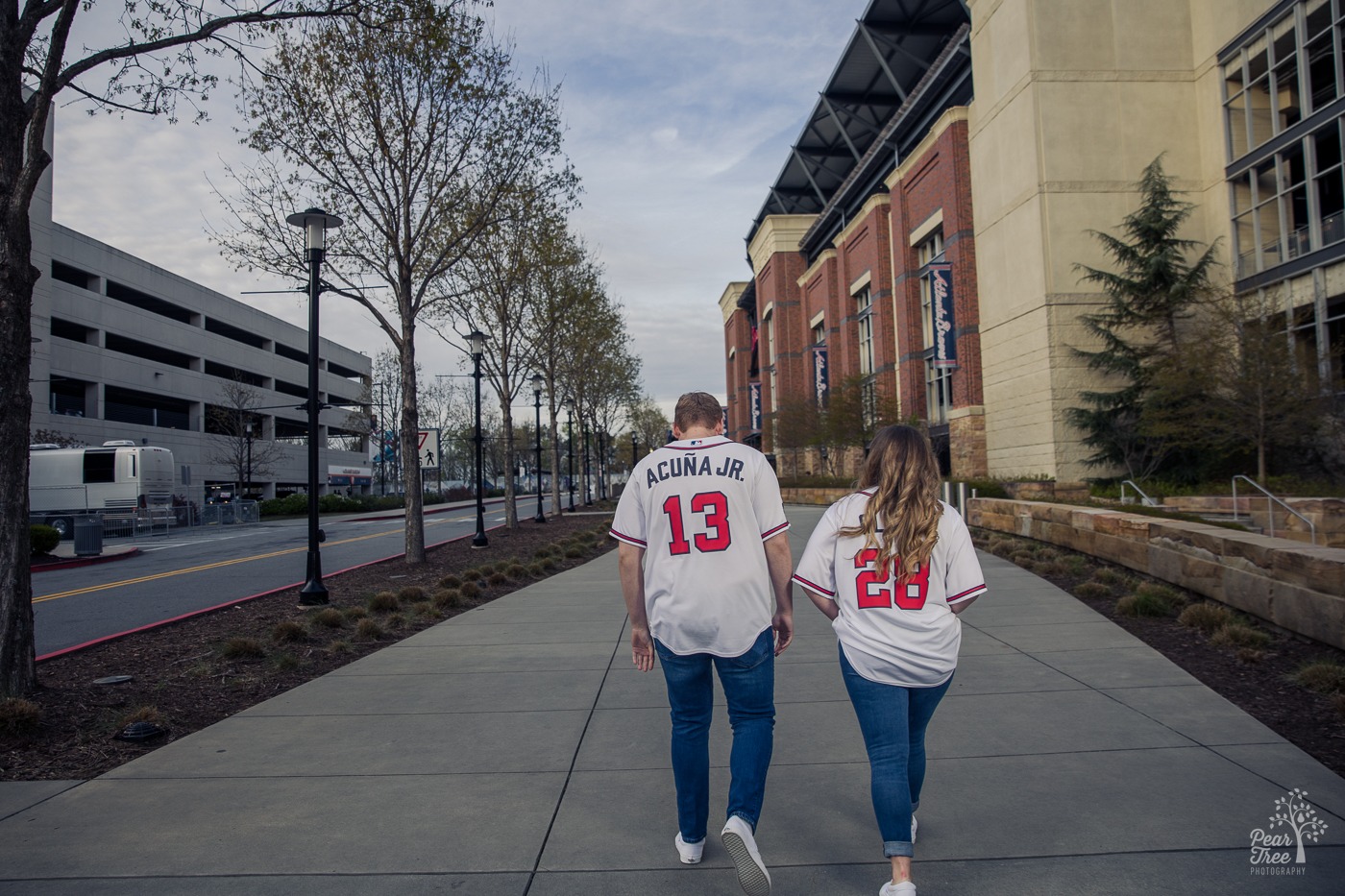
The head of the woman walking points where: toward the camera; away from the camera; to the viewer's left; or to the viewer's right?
away from the camera

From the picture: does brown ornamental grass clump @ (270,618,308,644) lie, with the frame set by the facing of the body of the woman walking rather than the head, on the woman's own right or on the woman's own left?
on the woman's own left

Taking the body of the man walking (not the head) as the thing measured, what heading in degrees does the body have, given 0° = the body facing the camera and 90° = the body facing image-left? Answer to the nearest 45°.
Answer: approximately 180°

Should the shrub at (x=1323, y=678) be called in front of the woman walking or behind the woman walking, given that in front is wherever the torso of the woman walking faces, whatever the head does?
in front

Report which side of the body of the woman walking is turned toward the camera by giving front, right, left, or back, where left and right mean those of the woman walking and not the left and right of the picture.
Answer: back

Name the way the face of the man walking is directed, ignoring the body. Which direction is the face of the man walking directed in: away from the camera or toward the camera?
away from the camera

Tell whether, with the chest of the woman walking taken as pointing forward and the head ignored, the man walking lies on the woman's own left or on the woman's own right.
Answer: on the woman's own left

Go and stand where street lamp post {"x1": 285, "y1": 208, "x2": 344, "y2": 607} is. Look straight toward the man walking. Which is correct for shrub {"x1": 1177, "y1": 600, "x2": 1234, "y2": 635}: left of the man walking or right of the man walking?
left

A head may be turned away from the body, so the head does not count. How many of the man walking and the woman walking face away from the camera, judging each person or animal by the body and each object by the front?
2

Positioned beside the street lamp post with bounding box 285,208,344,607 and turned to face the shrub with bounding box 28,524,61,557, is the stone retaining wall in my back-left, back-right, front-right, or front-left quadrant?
back-right

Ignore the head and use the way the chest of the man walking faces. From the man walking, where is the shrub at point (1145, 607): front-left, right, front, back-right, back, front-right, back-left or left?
front-right
